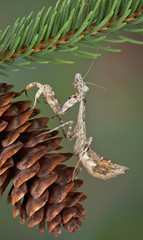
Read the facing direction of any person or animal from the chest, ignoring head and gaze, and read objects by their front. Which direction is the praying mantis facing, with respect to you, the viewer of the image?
facing to the left of the viewer
